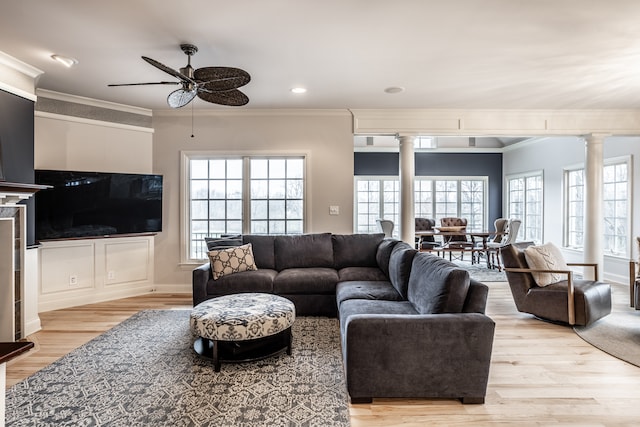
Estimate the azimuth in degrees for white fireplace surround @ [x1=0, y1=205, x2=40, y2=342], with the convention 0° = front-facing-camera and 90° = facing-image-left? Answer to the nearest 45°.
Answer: approximately 315°

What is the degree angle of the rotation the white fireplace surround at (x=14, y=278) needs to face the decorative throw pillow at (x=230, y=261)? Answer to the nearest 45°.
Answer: approximately 45° to its left

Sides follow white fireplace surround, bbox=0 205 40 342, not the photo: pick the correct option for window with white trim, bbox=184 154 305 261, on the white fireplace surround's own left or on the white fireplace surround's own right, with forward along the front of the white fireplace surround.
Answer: on the white fireplace surround's own left

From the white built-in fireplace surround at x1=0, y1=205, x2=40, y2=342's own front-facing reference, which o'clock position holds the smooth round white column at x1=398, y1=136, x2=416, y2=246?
The smooth round white column is roughly at 11 o'clock from the white built-in fireplace surround.

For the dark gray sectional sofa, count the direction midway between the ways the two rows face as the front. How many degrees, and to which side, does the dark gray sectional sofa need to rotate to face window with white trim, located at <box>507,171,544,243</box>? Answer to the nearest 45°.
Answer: approximately 180°

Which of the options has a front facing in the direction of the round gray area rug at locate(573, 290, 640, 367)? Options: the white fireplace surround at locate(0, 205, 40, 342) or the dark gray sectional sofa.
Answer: the white fireplace surround

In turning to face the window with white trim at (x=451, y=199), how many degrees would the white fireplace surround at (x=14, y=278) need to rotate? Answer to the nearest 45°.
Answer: approximately 45° to its left

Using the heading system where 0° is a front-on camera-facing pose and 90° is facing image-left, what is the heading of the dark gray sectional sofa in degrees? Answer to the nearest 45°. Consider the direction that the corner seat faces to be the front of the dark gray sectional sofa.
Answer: approximately 45°

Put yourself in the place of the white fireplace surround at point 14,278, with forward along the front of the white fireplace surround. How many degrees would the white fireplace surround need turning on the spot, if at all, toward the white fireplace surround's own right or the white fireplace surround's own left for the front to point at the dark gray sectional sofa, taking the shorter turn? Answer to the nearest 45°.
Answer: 0° — it already faces it

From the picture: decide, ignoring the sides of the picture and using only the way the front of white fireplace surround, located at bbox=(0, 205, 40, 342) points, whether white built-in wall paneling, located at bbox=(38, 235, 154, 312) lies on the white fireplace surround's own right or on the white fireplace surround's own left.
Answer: on the white fireplace surround's own left
